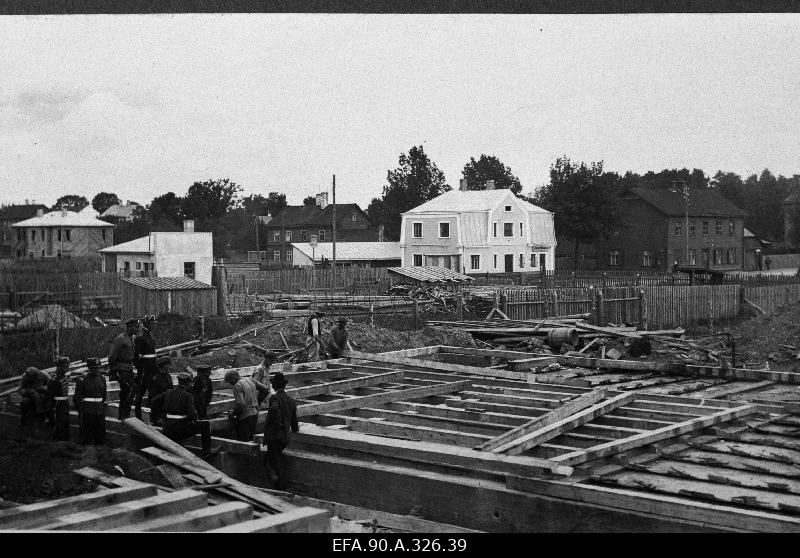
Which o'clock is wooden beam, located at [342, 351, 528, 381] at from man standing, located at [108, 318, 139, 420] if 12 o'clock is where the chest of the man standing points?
The wooden beam is roughly at 11 o'clock from the man standing.

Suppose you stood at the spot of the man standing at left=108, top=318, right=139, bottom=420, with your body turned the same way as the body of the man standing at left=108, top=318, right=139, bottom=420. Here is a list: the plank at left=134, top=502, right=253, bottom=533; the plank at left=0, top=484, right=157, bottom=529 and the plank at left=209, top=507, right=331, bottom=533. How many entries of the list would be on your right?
3

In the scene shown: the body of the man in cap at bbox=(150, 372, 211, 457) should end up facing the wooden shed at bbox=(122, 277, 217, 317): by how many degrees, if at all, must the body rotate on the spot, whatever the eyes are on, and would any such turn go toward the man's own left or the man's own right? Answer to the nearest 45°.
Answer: approximately 45° to the man's own left

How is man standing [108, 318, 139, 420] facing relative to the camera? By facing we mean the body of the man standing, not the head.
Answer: to the viewer's right

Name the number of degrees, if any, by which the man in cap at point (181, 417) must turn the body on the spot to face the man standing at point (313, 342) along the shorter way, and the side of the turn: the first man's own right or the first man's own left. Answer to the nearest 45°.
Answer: approximately 45° to the first man's own left

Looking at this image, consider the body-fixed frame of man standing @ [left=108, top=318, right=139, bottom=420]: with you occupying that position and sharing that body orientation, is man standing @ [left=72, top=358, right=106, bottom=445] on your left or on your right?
on your right

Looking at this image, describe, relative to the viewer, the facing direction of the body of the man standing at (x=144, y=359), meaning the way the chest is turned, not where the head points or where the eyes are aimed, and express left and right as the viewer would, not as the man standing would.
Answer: facing to the right of the viewer

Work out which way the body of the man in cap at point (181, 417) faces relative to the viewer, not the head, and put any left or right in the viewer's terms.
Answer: facing away from the viewer and to the right of the viewer
